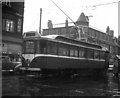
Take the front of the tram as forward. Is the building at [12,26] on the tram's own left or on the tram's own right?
on the tram's own right

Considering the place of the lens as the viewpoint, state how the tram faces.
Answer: facing the viewer and to the left of the viewer
